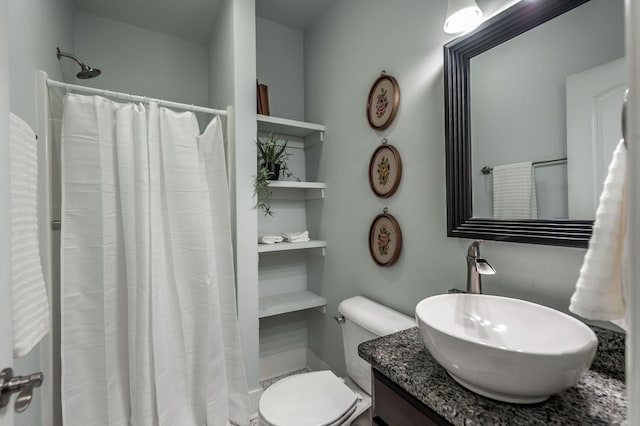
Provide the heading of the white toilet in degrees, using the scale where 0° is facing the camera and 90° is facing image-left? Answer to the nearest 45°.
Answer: approximately 45°

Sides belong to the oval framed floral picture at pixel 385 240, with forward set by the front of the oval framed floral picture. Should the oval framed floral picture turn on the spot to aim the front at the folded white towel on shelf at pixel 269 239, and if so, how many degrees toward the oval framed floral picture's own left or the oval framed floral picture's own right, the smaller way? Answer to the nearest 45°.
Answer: approximately 45° to the oval framed floral picture's own right

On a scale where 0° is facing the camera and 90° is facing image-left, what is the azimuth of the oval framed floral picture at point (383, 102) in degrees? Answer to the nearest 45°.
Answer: approximately 45°

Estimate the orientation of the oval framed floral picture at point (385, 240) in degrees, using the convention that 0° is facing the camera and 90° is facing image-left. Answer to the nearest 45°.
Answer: approximately 45°

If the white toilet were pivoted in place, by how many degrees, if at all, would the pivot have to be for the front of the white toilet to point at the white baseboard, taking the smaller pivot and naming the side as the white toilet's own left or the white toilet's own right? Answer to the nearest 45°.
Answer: approximately 90° to the white toilet's own right
